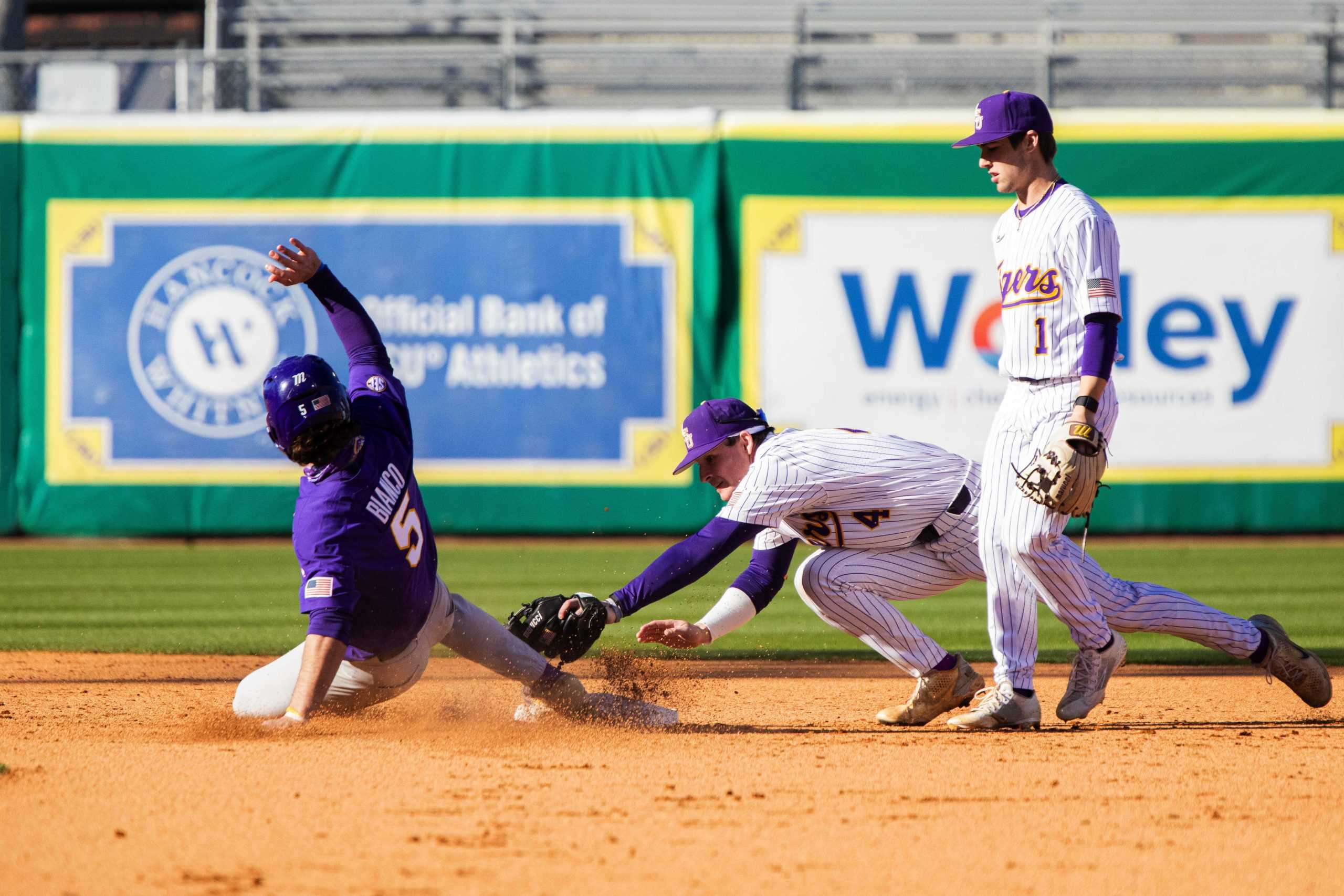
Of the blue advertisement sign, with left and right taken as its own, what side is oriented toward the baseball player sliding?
front

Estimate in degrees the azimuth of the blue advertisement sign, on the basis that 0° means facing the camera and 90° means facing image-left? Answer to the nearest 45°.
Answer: approximately 0°

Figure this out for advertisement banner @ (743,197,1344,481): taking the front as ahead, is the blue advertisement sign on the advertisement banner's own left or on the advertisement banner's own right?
on the advertisement banner's own right

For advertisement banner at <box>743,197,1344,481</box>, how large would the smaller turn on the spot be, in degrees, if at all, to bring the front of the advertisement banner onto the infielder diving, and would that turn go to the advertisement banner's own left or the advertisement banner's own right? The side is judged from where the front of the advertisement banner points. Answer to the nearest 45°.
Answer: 0° — it already faces them

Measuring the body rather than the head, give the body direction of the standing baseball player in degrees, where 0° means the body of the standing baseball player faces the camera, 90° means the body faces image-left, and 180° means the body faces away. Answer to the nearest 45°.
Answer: approximately 45°

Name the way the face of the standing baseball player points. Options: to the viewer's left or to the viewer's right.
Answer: to the viewer's left

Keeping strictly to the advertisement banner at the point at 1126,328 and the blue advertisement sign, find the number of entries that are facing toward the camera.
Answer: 2

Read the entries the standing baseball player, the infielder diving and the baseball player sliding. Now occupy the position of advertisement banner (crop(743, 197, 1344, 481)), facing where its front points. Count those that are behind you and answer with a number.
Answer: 0

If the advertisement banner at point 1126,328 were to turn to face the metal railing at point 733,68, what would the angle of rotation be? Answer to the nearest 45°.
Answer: approximately 135° to its right

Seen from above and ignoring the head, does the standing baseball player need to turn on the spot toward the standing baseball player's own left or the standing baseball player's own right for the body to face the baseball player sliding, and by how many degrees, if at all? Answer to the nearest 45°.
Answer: approximately 45° to the standing baseball player's own right

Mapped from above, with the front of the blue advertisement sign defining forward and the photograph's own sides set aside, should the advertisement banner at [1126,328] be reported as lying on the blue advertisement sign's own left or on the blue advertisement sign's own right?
on the blue advertisement sign's own left

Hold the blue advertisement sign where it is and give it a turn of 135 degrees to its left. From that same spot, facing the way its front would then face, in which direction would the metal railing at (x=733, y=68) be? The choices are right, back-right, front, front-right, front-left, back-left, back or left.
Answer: front

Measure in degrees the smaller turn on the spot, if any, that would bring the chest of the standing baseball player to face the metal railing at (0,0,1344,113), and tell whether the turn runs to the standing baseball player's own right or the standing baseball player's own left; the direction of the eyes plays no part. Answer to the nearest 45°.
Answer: approximately 135° to the standing baseball player's own right

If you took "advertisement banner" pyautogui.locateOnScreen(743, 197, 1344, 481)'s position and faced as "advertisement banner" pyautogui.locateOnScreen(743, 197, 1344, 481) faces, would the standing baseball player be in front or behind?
in front

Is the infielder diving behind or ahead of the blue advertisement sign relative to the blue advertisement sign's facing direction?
ahead

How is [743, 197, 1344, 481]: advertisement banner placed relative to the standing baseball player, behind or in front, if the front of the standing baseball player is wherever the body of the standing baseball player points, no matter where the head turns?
behind

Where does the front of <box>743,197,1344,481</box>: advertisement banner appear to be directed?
toward the camera

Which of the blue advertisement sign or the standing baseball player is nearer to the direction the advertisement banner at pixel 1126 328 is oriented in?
the standing baseball player
